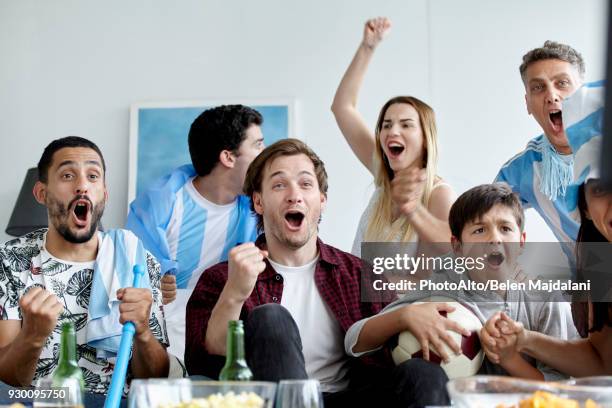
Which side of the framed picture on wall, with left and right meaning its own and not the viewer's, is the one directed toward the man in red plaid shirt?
front

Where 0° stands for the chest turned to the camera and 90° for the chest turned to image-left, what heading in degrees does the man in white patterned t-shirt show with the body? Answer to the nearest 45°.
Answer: approximately 0°

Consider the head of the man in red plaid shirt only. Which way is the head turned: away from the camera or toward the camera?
toward the camera

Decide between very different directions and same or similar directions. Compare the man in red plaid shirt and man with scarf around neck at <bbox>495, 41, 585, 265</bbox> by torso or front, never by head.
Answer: same or similar directions

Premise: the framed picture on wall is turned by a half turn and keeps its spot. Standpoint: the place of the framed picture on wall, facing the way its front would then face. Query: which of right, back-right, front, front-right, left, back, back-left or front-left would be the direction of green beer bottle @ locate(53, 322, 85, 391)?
back

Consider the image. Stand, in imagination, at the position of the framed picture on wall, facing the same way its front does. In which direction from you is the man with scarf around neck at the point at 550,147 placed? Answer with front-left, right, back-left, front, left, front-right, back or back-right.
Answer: front-left

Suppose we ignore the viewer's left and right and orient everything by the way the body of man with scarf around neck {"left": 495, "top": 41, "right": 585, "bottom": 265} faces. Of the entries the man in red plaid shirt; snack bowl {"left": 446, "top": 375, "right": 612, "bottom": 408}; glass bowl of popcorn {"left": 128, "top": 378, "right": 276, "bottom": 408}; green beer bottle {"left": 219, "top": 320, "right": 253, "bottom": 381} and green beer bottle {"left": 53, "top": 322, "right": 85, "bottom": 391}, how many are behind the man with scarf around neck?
0

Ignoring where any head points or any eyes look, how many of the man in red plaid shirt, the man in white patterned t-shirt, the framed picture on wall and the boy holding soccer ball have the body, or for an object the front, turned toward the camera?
4

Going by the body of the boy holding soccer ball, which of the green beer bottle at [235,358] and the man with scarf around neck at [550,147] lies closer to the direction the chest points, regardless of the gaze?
the green beer bottle

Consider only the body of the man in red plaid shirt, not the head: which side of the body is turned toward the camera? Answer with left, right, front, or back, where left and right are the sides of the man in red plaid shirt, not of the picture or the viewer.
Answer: front

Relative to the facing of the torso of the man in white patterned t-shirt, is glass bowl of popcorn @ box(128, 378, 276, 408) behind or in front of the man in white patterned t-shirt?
in front

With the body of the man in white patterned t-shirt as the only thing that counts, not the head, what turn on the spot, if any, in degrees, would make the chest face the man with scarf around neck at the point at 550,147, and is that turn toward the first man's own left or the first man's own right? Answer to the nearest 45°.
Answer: approximately 90° to the first man's own left

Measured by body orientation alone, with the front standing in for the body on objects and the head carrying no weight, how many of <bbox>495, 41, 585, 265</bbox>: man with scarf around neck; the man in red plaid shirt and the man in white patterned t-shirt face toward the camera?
3

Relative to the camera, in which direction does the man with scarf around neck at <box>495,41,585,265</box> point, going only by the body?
toward the camera

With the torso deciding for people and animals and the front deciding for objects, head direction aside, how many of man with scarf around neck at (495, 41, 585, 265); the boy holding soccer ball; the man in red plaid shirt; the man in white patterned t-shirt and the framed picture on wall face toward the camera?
5

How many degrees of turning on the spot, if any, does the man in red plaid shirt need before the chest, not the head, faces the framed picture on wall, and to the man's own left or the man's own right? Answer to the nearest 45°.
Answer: approximately 180°

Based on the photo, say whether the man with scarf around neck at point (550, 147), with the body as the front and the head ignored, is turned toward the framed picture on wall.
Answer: no
